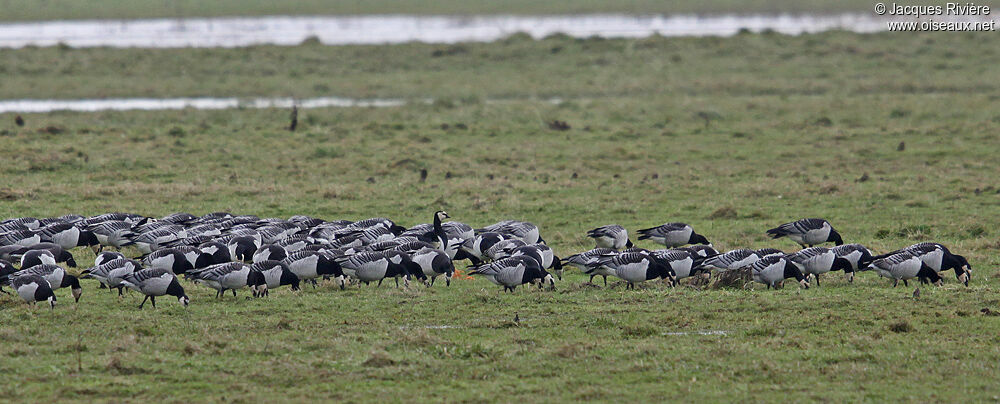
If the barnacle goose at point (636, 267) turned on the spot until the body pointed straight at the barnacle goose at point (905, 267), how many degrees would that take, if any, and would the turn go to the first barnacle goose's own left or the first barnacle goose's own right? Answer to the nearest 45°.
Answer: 0° — it already faces it

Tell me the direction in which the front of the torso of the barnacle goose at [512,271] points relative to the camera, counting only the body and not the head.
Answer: to the viewer's right

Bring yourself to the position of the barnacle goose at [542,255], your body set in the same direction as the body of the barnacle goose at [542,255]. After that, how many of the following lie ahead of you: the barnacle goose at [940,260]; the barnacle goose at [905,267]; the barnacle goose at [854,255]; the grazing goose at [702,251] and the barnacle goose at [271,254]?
4

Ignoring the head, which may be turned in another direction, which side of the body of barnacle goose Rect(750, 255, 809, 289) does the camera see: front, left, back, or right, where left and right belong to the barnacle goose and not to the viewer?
right

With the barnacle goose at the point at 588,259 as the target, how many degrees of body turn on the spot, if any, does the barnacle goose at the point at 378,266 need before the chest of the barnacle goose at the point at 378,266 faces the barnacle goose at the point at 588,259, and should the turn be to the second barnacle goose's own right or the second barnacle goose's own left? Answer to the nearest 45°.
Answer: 0° — it already faces it

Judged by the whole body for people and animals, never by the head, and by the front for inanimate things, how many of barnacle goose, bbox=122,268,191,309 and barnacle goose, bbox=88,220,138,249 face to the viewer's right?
2

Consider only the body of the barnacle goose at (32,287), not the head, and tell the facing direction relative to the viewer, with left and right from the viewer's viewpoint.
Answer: facing to the right of the viewer

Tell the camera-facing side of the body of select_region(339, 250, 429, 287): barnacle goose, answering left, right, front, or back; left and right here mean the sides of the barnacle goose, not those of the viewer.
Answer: right

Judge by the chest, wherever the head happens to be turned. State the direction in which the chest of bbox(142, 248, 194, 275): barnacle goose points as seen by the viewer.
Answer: to the viewer's right

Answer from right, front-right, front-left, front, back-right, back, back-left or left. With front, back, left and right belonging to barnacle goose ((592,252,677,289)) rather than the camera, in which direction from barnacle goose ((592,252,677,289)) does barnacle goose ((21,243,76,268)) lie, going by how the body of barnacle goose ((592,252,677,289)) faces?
back

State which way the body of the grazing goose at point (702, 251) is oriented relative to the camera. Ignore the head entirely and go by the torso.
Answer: to the viewer's right

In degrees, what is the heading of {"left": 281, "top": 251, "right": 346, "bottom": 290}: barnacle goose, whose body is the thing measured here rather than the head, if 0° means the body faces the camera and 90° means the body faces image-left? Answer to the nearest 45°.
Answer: approximately 270°

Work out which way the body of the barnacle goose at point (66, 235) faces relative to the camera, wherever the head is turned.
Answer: to the viewer's right
